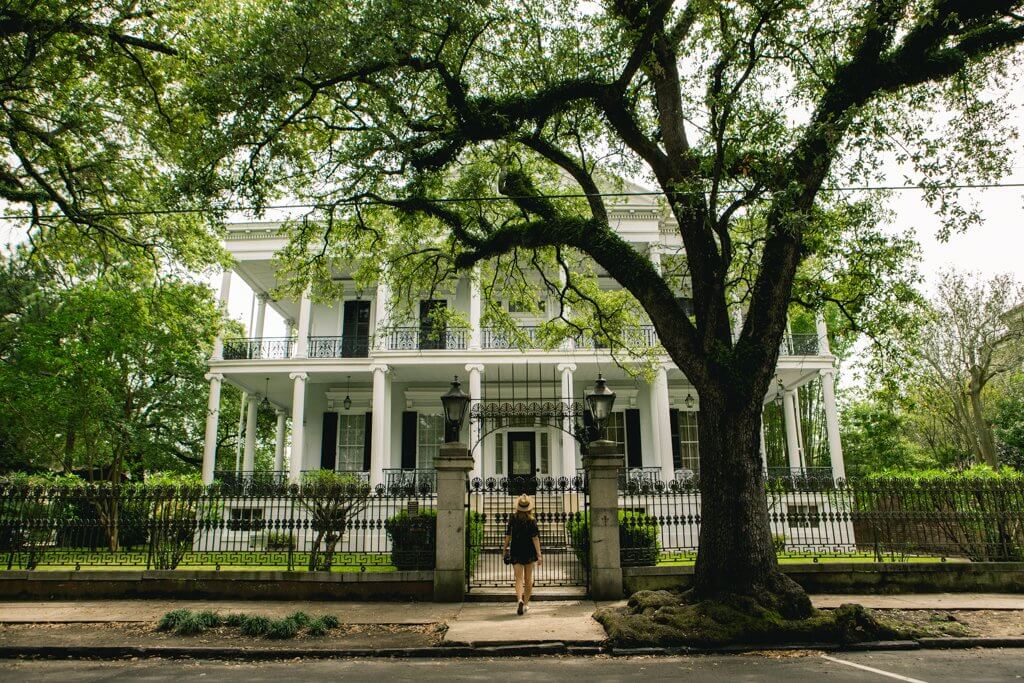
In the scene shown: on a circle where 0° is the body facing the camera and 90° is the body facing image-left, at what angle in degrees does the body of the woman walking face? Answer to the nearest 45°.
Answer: approximately 180°

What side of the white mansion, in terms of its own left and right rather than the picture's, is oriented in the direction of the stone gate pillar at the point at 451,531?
front

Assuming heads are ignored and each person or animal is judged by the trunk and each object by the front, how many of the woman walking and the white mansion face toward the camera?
1

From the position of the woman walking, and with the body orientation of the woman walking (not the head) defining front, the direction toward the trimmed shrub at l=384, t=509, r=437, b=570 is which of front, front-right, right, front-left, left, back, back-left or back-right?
front-left

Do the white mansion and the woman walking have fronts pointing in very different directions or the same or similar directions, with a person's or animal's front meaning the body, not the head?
very different directions

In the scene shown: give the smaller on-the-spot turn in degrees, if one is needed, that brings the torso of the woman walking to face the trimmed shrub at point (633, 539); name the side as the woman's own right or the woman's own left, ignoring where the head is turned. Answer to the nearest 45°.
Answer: approximately 45° to the woman's own right

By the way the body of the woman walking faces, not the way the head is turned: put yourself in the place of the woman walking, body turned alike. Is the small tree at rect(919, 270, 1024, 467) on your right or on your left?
on your right

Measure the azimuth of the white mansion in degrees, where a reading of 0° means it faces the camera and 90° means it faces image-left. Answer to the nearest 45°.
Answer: approximately 0°

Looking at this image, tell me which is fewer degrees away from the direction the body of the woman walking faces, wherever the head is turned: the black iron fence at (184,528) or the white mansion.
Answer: the white mansion

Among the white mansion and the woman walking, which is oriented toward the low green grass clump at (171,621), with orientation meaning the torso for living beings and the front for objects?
the white mansion

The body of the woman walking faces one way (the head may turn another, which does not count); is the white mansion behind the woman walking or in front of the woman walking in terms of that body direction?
in front

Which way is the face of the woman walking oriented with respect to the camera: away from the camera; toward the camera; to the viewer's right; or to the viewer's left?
away from the camera

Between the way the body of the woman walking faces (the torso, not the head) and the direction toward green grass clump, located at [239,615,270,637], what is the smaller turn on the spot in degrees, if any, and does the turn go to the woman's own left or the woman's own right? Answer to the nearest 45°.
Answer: approximately 90° to the woman's own left

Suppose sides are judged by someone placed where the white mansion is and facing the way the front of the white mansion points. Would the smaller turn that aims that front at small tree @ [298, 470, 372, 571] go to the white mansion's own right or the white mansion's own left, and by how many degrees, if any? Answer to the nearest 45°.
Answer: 0° — it already faces it

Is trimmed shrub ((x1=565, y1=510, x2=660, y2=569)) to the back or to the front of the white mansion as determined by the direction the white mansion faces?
to the front
